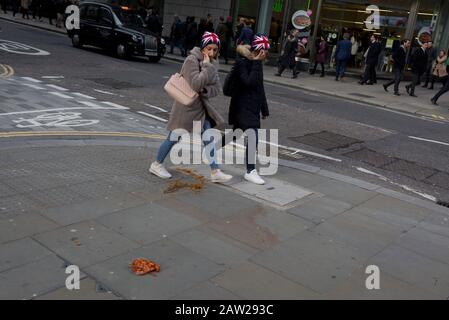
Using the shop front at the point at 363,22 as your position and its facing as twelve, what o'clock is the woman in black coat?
The woman in black coat is roughly at 12 o'clock from the shop front.

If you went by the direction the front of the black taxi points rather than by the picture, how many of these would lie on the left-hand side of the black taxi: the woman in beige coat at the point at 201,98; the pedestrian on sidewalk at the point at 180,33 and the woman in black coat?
1

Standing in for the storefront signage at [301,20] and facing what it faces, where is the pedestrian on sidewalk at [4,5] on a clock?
The pedestrian on sidewalk is roughly at 4 o'clock from the storefront signage.

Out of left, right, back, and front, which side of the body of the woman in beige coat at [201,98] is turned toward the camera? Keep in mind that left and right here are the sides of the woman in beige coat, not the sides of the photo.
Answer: right

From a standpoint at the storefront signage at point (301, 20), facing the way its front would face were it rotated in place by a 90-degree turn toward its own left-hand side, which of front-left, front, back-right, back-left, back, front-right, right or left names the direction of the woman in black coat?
right

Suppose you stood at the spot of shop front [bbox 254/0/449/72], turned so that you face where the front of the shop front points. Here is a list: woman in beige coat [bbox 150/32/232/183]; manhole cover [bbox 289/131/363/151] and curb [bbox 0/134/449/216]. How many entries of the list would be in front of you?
3

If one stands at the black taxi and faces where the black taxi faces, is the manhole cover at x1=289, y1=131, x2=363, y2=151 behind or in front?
in front

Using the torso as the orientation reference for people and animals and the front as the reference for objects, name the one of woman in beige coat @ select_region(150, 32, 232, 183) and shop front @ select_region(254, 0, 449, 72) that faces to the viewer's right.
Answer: the woman in beige coat

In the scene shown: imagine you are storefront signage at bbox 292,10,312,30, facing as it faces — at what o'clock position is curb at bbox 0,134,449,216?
The curb is roughly at 12 o'clock from the storefront signage.

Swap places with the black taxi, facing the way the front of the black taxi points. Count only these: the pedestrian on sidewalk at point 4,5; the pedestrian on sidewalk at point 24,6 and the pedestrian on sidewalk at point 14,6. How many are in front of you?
0

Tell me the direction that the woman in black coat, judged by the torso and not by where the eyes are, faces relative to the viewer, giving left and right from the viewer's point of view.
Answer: facing to the right of the viewer

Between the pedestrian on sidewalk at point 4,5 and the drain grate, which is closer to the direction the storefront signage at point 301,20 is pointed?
the drain grate

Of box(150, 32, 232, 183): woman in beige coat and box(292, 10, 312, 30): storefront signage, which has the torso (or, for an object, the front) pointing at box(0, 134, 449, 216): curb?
the storefront signage

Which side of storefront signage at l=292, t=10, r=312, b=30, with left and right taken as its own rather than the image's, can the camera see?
front

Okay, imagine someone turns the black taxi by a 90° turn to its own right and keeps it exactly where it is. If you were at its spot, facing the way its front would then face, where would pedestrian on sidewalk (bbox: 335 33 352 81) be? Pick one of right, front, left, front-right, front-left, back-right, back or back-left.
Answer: back-left
